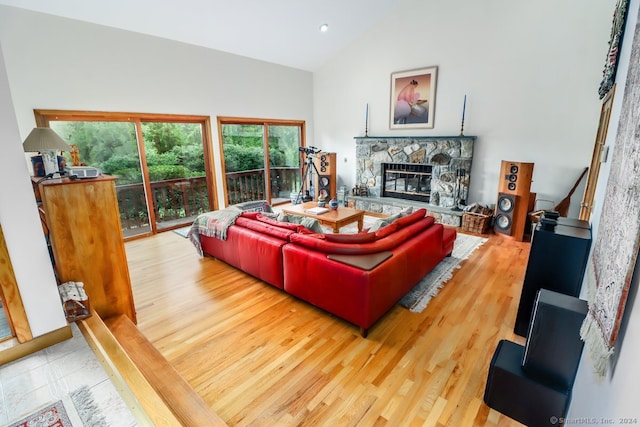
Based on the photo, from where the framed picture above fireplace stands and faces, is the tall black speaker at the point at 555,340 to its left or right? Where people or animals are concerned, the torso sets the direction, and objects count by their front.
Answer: on its left

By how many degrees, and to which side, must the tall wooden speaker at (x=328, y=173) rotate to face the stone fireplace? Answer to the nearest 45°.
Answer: approximately 135° to its left

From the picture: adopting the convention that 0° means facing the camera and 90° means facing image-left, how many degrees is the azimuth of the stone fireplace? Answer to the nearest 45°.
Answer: approximately 45°

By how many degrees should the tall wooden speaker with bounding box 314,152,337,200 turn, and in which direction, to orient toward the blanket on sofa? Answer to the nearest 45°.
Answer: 0° — it already faces it
